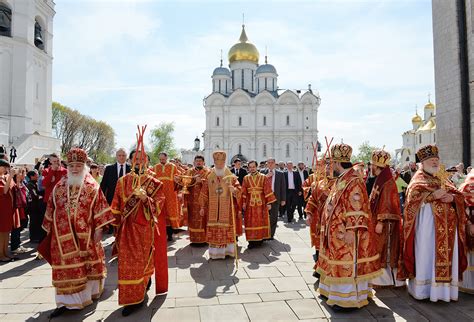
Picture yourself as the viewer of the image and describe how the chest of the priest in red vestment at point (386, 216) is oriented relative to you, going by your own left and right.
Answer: facing to the left of the viewer

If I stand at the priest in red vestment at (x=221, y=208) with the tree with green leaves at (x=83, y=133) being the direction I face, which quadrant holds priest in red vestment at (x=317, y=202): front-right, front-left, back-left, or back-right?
back-right

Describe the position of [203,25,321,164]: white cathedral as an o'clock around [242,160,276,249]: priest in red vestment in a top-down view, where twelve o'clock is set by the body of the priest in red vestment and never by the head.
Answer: The white cathedral is roughly at 6 o'clock from the priest in red vestment.

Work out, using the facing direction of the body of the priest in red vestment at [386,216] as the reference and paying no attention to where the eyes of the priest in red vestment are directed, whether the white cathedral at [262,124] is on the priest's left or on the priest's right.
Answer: on the priest's right

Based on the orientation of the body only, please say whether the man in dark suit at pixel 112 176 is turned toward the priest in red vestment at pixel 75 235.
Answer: yes

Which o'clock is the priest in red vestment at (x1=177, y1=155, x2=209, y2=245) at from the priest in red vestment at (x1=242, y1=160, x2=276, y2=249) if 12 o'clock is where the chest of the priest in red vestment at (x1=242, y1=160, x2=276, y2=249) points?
the priest in red vestment at (x1=177, y1=155, x2=209, y2=245) is roughly at 3 o'clock from the priest in red vestment at (x1=242, y1=160, x2=276, y2=249).

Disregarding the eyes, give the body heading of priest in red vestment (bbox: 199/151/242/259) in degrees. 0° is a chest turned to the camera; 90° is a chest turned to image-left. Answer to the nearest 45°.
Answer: approximately 0°

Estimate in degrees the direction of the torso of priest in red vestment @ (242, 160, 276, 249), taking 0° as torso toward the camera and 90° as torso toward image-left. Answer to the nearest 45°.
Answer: approximately 0°

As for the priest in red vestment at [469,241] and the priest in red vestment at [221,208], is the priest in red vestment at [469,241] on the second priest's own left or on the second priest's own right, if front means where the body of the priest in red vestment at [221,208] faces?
on the second priest's own left
